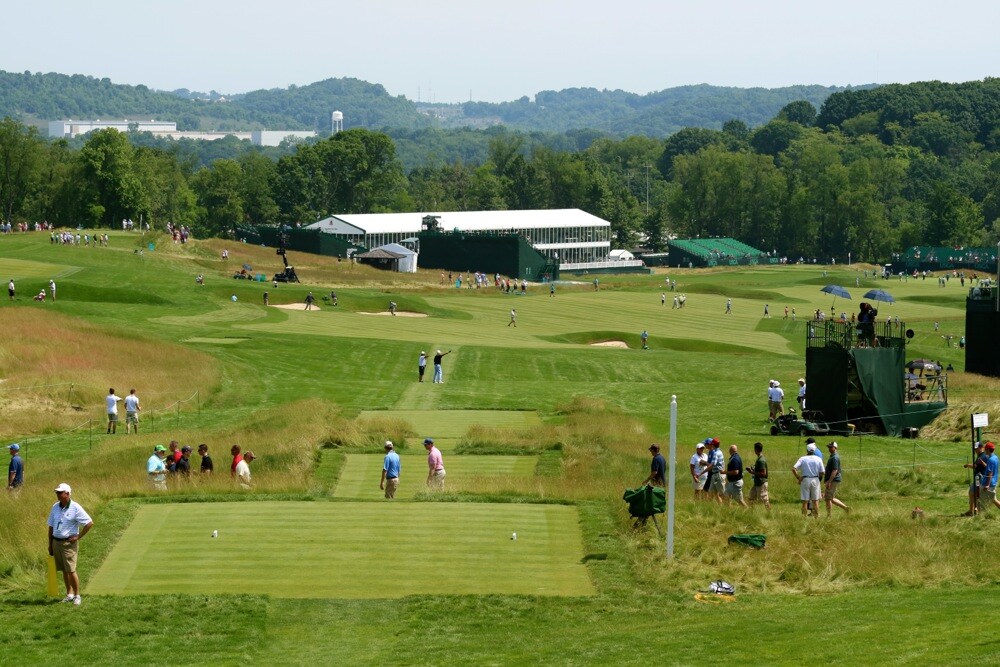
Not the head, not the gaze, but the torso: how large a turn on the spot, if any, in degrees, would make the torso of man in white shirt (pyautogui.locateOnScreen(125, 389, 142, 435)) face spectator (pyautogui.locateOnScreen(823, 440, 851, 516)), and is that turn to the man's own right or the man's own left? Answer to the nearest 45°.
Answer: approximately 135° to the man's own right

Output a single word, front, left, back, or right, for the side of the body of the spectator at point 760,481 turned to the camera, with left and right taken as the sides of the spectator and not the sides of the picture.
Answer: left

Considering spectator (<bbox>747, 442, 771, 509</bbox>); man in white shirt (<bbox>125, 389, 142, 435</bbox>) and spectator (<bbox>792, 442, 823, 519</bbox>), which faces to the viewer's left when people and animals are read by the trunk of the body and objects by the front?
spectator (<bbox>747, 442, 771, 509</bbox>)

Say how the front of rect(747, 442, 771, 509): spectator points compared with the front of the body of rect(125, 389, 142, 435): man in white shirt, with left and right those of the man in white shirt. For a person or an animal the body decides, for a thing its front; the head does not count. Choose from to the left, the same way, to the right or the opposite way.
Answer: to the left

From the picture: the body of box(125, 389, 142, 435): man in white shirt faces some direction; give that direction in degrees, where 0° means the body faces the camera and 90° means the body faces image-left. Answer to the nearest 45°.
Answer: approximately 180°

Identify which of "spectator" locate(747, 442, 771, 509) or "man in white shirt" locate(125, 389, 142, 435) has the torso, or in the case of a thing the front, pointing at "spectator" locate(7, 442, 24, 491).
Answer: "spectator" locate(747, 442, 771, 509)

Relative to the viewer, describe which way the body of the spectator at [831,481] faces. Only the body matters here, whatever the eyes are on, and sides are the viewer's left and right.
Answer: facing to the left of the viewer

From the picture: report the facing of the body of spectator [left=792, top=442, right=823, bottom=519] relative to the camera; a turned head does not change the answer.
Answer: away from the camera

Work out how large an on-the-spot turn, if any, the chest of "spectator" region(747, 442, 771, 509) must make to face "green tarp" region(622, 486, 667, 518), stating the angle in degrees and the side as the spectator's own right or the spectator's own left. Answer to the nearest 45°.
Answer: approximately 45° to the spectator's own left
